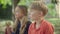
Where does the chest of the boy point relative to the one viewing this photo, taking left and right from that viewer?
facing the viewer and to the left of the viewer

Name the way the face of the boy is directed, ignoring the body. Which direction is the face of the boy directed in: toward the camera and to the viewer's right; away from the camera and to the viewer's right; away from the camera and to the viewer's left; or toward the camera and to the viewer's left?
toward the camera and to the viewer's left
